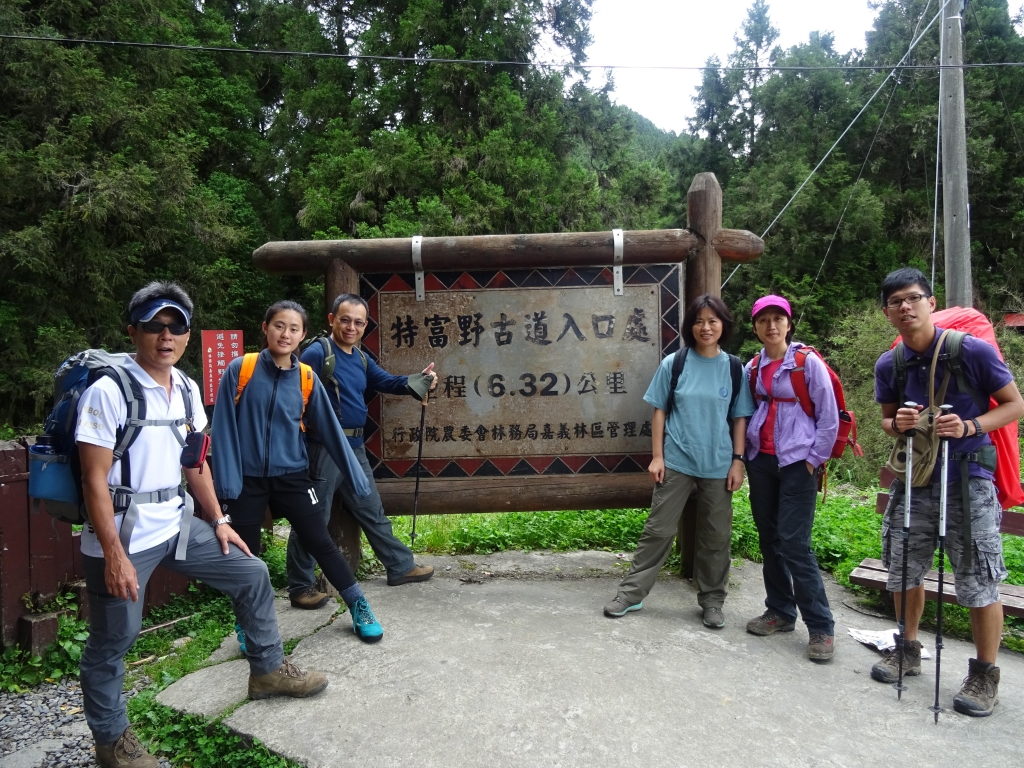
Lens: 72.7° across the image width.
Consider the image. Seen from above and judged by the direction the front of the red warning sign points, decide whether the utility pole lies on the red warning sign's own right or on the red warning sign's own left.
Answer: on the red warning sign's own left

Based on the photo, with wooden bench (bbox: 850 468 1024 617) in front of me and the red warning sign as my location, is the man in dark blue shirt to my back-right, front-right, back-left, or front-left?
front-right

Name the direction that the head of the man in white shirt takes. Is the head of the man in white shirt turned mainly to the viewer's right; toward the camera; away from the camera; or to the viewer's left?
toward the camera

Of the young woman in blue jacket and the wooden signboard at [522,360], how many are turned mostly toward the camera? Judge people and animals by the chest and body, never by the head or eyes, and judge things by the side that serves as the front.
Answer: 2

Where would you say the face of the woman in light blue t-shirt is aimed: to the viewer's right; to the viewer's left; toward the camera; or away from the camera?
toward the camera

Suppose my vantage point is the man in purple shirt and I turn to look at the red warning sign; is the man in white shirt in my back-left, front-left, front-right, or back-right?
front-left

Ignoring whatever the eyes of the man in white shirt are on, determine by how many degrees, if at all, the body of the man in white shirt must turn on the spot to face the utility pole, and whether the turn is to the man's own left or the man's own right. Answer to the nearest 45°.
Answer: approximately 45° to the man's own left

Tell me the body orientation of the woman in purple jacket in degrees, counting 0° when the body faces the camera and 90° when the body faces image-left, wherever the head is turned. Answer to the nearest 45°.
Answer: approximately 45°

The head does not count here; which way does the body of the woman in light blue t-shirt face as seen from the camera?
toward the camera

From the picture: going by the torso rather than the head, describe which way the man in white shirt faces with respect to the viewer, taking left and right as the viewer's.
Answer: facing the viewer and to the right of the viewer

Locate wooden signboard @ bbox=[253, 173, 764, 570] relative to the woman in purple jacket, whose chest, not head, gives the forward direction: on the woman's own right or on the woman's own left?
on the woman's own right

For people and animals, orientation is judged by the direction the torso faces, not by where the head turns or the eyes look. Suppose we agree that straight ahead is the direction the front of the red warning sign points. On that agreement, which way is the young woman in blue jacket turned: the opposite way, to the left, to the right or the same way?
the same way

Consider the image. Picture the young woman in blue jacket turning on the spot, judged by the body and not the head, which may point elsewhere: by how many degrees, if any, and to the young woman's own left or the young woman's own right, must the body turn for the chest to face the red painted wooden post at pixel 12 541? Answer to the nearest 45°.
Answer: approximately 135° to the young woman's own right

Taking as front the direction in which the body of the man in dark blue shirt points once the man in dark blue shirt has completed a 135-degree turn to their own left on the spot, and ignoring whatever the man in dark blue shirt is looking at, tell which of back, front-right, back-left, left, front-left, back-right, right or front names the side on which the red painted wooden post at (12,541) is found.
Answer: left

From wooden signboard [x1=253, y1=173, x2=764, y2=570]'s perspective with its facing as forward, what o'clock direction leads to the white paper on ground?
The white paper on ground is roughly at 10 o'clock from the wooden signboard.

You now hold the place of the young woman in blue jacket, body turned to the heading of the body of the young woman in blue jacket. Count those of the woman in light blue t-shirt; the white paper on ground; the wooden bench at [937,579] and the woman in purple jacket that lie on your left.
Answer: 4

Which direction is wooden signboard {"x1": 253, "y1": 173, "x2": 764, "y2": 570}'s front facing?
toward the camera

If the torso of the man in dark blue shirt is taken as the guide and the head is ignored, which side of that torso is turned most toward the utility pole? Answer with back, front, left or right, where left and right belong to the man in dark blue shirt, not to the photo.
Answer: left

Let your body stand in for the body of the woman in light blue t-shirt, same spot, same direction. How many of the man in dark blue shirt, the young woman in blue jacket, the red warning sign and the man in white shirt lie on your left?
0

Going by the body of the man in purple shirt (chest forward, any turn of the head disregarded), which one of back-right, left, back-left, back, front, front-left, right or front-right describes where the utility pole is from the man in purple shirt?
back-right

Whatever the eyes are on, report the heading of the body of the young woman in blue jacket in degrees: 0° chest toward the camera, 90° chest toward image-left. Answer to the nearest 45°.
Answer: approximately 0°

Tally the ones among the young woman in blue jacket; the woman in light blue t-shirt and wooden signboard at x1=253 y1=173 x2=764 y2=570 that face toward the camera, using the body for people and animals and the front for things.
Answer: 3
